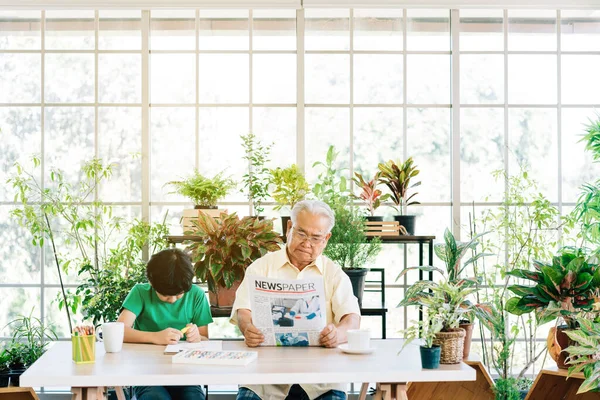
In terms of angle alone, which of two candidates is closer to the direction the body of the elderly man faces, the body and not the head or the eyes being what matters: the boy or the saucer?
the saucer

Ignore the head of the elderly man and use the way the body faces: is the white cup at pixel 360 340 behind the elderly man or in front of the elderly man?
in front

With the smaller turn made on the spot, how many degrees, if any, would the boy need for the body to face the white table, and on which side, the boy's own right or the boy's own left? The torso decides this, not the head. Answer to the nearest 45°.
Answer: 0° — they already face it

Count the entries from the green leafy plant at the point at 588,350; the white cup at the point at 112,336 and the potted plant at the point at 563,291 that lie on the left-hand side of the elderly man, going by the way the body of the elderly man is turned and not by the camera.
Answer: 2

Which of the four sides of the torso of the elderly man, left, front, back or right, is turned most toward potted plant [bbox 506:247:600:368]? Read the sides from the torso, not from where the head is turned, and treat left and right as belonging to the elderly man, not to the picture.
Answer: left

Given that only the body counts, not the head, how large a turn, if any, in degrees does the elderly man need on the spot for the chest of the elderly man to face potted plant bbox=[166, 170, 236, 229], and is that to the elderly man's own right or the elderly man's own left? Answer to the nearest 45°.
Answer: approximately 135° to the elderly man's own right

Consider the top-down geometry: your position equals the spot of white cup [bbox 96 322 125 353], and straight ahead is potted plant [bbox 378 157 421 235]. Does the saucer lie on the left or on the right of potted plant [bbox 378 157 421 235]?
right

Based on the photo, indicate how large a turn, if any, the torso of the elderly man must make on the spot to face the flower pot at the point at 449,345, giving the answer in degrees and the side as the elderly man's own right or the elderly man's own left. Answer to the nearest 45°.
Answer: approximately 45° to the elderly man's own left

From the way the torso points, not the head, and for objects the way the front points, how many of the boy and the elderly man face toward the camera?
2

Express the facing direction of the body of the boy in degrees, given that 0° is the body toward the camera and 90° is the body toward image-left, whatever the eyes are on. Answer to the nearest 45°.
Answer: approximately 0°

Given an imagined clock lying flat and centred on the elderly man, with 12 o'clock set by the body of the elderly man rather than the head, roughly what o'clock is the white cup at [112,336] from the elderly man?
The white cup is roughly at 2 o'clock from the elderly man.

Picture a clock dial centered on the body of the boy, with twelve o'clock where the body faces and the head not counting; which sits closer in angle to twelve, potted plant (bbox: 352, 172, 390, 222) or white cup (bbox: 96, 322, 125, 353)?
the white cup

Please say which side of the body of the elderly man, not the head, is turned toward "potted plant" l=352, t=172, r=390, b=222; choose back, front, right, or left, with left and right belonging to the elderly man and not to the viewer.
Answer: back

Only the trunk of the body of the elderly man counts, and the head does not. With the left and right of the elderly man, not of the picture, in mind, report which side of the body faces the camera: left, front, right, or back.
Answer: front

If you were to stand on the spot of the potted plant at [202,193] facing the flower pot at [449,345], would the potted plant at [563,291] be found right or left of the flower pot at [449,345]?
left
